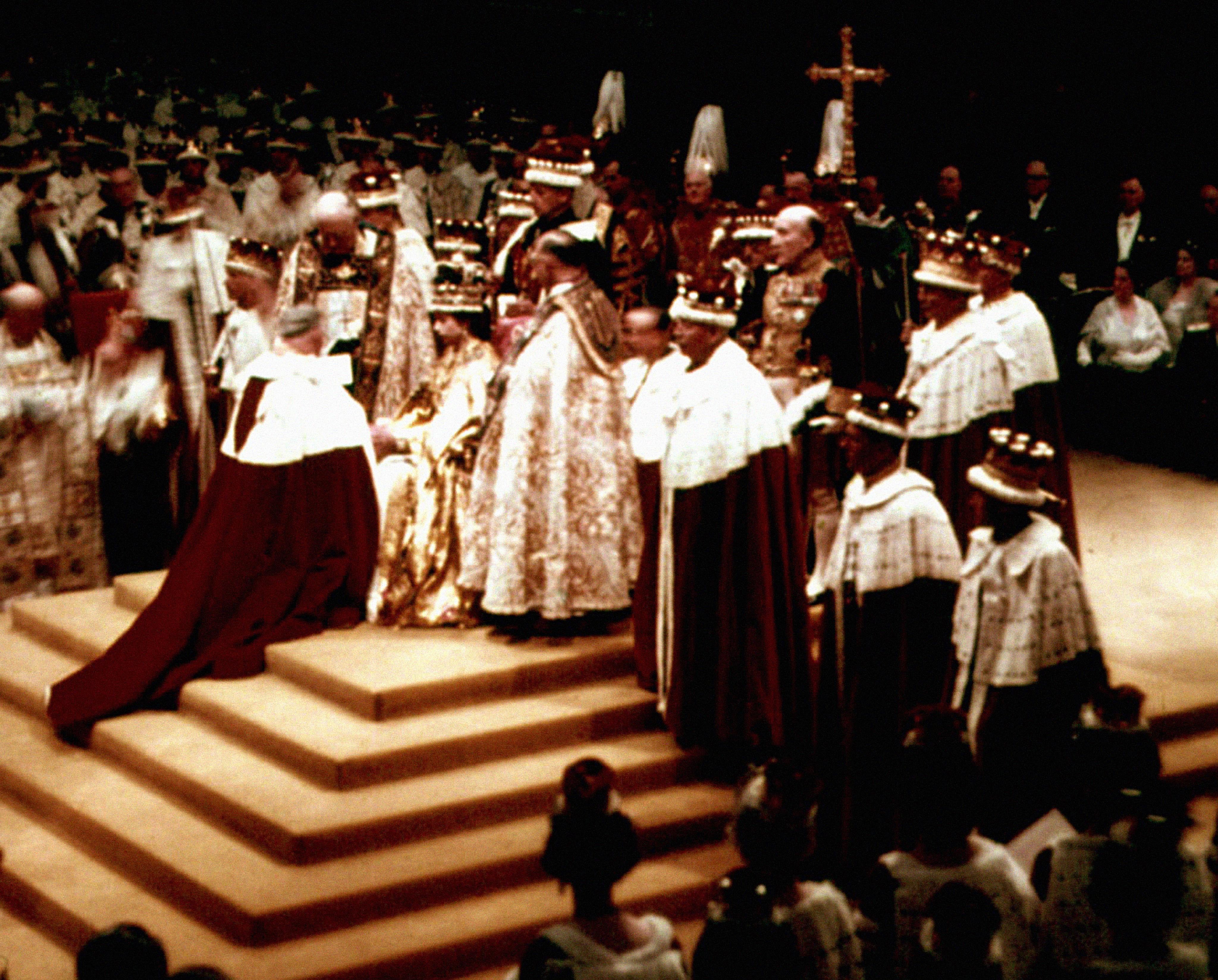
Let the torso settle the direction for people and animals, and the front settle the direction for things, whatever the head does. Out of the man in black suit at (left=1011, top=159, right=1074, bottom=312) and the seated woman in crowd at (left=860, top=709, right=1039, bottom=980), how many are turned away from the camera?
1

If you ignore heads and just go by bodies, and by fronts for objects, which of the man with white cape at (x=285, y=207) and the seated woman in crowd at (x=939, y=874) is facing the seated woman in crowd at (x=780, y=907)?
the man with white cape

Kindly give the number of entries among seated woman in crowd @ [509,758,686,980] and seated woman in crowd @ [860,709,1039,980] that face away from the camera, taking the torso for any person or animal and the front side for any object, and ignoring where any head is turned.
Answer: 2

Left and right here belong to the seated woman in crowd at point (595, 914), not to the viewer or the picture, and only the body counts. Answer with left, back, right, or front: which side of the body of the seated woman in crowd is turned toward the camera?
back

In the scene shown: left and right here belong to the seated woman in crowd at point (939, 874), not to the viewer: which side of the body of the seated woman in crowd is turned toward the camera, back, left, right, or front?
back

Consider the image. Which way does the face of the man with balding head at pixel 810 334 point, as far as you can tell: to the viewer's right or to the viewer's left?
to the viewer's left

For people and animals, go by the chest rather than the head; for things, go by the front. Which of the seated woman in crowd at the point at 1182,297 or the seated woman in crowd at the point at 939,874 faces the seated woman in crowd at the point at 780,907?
the seated woman in crowd at the point at 1182,297

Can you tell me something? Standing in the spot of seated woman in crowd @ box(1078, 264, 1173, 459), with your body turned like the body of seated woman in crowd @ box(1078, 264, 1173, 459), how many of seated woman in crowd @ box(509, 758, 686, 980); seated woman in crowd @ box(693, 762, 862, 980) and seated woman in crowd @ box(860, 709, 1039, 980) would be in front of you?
3

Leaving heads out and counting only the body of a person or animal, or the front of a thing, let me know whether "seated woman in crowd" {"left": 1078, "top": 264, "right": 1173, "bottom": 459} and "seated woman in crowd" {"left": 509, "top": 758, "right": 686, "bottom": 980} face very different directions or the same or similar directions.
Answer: very different directions

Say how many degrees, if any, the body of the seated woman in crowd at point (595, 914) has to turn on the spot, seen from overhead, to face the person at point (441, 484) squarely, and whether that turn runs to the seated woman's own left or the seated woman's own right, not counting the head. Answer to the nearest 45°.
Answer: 0° — they already face them

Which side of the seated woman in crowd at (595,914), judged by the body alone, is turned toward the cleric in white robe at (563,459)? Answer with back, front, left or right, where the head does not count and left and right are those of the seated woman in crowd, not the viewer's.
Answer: front

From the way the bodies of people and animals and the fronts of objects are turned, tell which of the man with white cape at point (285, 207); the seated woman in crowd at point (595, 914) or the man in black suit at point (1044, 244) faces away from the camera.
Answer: the seated woman in crowd
